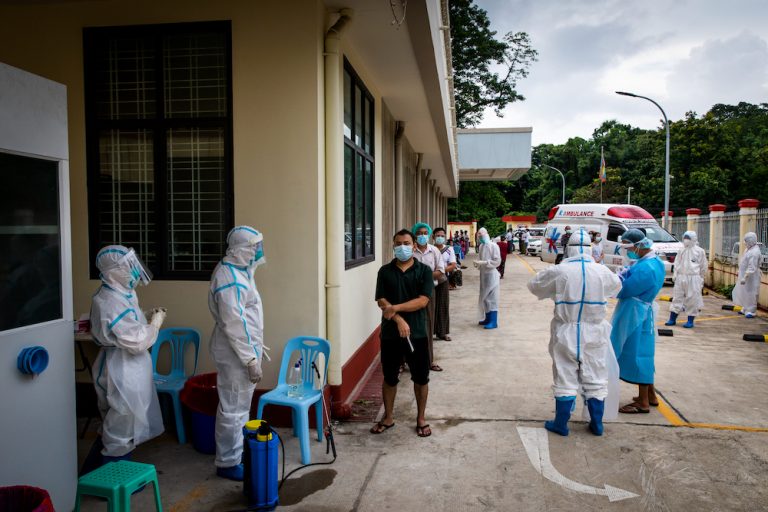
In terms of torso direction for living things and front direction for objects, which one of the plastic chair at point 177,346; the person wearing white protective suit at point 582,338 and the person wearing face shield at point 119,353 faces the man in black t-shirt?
the person wearing face shield at point 119,353

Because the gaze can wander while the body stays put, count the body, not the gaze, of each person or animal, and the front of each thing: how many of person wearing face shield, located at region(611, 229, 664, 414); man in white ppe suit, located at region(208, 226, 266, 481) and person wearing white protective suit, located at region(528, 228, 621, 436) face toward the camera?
0

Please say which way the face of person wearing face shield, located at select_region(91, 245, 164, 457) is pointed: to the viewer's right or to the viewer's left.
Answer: to the viewer's right

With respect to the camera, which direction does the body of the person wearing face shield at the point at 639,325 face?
to the viewer's left

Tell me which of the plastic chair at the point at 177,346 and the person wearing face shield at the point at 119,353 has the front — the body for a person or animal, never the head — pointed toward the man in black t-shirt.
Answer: the person wearing face shield

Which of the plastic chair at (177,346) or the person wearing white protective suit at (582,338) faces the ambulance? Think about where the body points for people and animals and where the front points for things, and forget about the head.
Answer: the person wearing white protective suit

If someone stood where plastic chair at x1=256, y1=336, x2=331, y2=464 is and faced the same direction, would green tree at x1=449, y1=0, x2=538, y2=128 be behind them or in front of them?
behind

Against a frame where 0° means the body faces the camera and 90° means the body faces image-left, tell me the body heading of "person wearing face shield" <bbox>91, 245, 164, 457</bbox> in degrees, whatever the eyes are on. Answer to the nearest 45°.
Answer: approximately 270°

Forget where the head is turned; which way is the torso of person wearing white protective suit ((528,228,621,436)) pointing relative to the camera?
away from the camera

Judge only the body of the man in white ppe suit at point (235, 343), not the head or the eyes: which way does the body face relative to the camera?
to the viewer's right

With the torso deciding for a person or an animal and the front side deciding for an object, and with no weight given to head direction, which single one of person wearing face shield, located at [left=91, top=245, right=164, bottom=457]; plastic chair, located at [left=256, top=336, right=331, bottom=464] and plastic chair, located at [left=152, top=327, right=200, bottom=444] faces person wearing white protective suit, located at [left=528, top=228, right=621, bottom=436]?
person wearing face shield, located at [left=91, top=245, right=164, bottom=457]

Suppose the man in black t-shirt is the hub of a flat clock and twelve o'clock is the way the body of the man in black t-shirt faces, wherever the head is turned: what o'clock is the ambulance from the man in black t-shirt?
The ambulance is roughly at 7 o'clock from the man in black t-shirt.

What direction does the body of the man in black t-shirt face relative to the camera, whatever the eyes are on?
toward the camera

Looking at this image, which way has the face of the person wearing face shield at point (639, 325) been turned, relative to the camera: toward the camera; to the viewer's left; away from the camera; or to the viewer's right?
to the viewer's left

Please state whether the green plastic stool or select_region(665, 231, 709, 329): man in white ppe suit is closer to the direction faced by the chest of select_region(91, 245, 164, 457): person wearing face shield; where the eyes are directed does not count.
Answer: the man in white ppe suit

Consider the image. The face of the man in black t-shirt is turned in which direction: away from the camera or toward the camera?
toward the camera

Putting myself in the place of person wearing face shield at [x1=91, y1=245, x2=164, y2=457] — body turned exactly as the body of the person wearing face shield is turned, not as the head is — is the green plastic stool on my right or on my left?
on my right

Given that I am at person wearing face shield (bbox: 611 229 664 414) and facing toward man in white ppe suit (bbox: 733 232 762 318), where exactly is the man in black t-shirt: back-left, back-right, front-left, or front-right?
back-left
